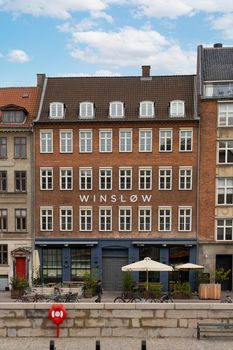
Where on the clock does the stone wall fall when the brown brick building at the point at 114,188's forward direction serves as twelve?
The stone wall is roughly at 12 o'clock from the brown brick building.

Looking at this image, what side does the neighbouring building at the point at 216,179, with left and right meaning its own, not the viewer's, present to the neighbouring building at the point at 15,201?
right

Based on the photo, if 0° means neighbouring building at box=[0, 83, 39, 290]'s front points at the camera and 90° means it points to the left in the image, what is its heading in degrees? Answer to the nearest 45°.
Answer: approximately 0°

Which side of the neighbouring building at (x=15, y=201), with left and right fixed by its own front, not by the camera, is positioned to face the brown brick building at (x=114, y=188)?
left

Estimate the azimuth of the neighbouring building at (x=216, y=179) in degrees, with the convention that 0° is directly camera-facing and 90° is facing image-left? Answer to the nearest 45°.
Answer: approximately 0°

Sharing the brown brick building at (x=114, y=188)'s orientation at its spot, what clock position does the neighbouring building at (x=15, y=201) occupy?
The neighbouring building is roughly at 3 o'clock from the brown brick building.

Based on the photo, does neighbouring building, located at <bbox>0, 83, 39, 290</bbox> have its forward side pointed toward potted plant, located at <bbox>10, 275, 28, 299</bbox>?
yes

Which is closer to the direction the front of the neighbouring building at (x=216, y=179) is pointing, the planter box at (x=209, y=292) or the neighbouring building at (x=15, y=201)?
the planter box

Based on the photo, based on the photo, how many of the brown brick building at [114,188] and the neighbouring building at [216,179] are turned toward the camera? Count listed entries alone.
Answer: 2

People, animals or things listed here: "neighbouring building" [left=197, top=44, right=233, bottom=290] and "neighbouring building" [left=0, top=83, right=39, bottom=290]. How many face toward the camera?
2
